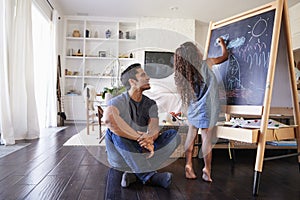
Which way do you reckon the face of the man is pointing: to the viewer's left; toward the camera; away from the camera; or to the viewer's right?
to the viewer's right

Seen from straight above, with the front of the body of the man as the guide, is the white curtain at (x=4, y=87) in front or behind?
behind

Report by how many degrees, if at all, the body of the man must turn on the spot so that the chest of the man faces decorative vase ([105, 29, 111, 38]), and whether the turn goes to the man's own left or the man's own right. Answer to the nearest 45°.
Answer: approximately 135° to the man's own left

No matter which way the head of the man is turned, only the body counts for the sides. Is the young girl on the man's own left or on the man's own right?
on the man's own left

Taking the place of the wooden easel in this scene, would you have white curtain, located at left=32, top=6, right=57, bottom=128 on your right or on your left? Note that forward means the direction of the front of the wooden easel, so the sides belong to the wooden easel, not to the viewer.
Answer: on your right

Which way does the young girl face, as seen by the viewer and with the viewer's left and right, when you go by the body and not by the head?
facing away from the viewer and to the right of the viewer

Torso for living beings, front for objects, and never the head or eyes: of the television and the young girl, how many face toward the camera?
1

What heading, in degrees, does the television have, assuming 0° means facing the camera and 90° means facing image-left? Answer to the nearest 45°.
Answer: approximately 0°

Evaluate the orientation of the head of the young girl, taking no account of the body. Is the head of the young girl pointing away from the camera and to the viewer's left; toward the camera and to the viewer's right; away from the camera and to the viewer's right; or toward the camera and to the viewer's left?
away from the camera and to the viewer's right
